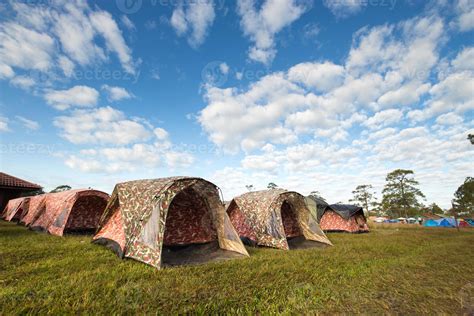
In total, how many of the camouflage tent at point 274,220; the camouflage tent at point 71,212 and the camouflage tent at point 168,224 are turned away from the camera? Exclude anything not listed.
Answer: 0

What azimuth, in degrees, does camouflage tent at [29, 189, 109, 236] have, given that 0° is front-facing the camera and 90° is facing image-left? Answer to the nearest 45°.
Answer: approximately 315°

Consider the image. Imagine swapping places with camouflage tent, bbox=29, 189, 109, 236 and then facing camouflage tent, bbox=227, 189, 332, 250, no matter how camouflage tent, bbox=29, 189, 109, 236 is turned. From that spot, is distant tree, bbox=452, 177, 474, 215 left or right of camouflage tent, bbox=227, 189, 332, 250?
left

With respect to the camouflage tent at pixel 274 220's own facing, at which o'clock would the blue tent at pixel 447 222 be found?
The blue tent is roughly at 9 o'clock from the camouflage tent.

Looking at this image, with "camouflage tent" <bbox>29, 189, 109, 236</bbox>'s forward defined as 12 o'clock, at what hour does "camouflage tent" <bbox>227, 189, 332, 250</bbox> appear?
"camouflage tent" <bbox>227, 189, 332, 250</bbox> is roughly at 12 o'clock from "camouflage tent" <bbox>29, 189, 109, 236</bbox>.

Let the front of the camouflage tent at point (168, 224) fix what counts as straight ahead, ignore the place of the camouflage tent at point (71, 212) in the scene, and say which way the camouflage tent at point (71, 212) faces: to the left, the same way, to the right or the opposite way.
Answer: the same way

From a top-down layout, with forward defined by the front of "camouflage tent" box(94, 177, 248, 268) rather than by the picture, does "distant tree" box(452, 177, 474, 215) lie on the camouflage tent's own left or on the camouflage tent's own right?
on the camouflage tent's own left

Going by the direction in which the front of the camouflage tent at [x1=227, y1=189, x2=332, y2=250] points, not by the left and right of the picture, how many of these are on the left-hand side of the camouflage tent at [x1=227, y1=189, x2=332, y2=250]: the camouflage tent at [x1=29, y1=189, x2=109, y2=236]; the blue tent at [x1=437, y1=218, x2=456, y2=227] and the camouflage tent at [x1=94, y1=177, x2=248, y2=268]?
1

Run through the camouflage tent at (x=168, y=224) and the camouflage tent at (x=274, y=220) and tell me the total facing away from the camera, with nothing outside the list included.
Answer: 0

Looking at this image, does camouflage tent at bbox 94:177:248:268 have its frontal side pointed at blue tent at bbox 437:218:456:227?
no

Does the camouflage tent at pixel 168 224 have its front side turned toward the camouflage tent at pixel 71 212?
no

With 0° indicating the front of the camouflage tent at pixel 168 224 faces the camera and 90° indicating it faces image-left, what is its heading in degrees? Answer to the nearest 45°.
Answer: approximately 315°

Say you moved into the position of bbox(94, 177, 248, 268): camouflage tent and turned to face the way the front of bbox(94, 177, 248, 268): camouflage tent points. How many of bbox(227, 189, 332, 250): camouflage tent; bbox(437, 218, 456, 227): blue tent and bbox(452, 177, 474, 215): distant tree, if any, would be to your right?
0

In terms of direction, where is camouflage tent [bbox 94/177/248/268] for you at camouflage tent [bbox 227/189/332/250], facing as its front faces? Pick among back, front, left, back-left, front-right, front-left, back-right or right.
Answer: right

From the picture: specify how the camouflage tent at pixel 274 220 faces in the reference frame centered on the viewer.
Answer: facing the viewer and to the right of the viewer
